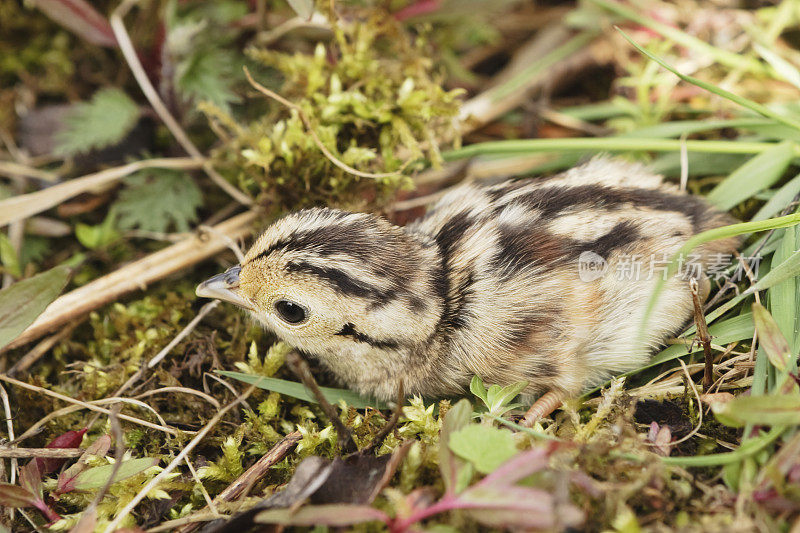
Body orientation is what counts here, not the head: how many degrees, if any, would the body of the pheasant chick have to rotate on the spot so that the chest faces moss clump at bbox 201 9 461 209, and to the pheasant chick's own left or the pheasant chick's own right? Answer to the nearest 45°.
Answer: approximately 45° to the pheasant chick's own right

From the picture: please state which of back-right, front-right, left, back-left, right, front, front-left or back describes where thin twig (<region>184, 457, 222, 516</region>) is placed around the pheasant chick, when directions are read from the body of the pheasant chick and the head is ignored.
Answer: front-left

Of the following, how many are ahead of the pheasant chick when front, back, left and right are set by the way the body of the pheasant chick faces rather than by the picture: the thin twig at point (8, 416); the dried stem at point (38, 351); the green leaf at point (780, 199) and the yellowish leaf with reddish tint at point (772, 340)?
2

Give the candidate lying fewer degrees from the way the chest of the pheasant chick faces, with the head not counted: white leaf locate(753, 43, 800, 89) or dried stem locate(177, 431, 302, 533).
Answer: the dried stem

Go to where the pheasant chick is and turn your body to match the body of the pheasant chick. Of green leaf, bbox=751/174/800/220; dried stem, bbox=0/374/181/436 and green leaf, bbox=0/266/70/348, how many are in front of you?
2

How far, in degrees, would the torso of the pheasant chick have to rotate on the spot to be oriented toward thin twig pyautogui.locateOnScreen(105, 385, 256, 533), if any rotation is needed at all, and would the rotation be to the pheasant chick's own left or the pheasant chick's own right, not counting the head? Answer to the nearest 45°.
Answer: approximately 45° to the pheasant chick's own left

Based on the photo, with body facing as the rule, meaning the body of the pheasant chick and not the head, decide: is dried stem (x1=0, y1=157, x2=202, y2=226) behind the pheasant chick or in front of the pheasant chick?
in front

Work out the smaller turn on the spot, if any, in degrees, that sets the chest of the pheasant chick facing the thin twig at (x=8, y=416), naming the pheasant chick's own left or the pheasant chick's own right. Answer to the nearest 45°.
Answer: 0° — it already faces it

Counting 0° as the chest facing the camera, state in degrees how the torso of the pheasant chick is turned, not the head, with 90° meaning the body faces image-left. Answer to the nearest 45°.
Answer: approximately 90°

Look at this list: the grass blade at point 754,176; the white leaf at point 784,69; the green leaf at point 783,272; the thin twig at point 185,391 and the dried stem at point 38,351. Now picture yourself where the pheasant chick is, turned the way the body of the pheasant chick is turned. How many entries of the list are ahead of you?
2
